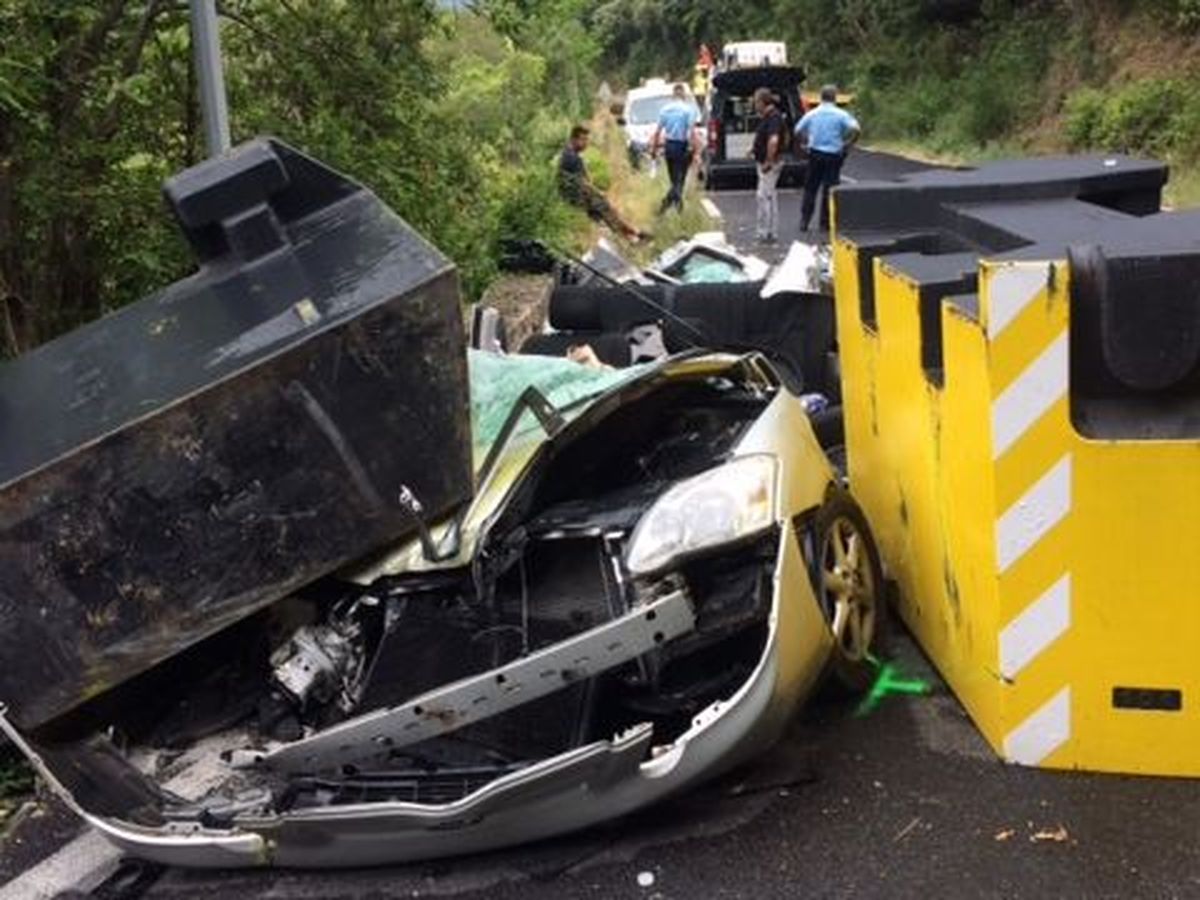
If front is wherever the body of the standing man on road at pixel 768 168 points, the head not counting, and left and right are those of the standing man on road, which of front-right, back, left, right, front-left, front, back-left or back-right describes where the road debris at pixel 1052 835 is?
left

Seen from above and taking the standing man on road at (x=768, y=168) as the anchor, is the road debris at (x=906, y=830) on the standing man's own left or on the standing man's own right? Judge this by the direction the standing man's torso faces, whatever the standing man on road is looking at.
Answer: on the standing man's own left
